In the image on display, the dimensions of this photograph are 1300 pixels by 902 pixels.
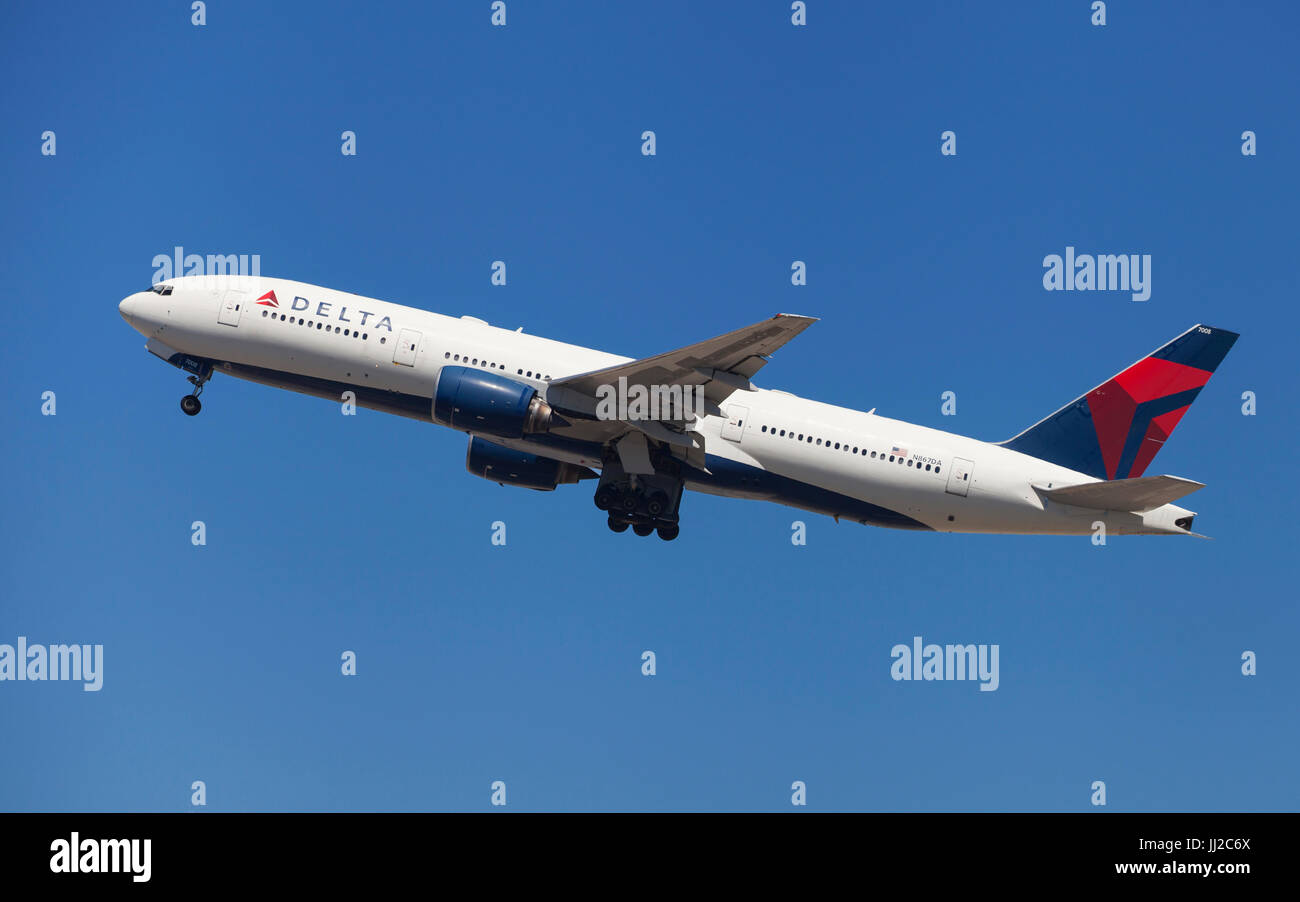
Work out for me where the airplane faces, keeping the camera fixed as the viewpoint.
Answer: facing to the left of the viewer
